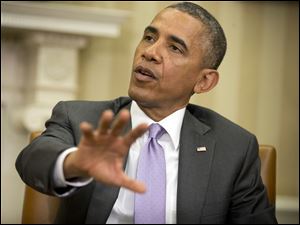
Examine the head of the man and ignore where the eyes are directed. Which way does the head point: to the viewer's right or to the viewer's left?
to the viewer's left

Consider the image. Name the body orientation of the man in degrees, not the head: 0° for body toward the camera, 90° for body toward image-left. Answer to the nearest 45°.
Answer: approximately 0°

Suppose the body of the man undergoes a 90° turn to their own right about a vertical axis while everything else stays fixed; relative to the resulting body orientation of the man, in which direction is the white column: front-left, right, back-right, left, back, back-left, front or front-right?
front-right
